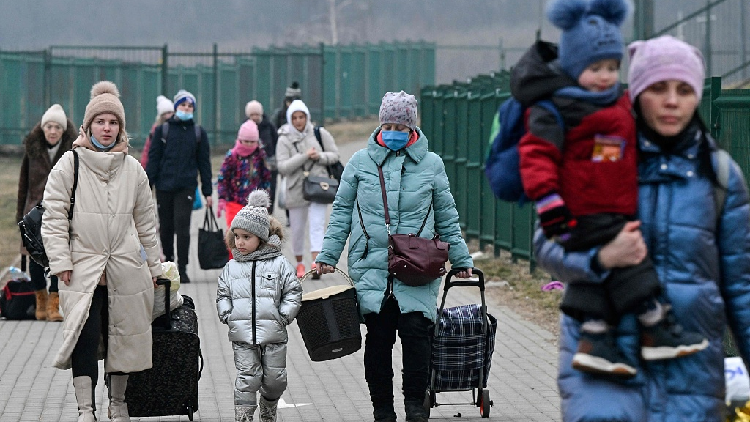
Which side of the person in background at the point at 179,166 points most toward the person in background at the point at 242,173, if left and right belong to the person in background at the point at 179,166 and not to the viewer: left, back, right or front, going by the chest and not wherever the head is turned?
left

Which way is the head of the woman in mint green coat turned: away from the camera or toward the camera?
toward the camera

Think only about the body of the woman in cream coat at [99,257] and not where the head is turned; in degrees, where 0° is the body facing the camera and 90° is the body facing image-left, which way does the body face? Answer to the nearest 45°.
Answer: approximately 0°

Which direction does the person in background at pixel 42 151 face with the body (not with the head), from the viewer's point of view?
toward the camera

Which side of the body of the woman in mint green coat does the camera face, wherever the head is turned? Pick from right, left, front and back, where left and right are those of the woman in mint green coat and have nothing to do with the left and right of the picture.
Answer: front

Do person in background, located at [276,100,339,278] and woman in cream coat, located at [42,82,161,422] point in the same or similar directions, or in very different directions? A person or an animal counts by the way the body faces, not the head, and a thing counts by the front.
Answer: same or similar directions

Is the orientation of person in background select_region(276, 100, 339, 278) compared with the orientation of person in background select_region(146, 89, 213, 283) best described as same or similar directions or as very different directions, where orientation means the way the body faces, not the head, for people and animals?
same or similar directions
